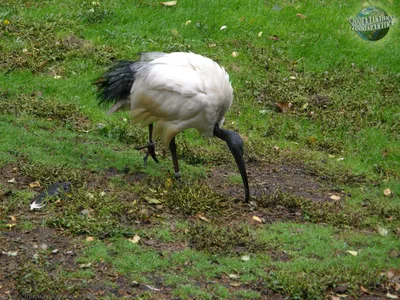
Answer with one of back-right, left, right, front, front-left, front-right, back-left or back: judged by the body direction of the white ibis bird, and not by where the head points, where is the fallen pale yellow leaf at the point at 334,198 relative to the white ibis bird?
front

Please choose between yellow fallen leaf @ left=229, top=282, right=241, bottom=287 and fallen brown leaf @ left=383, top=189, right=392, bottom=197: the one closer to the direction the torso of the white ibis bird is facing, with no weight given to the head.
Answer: the fallen brown leaf

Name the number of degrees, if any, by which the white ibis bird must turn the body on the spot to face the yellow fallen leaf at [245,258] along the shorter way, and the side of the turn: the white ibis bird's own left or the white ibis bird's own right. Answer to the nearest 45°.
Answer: approximately 45° to the white ibis bird's own right

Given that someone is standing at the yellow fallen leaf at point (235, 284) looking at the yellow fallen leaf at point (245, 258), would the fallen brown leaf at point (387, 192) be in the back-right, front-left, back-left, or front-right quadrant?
front-right

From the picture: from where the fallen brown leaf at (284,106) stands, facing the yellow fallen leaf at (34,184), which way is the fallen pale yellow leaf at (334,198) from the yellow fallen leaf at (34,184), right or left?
left

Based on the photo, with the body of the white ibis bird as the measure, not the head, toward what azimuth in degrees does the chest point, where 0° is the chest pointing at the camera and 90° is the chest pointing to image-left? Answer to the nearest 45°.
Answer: approximately 270°

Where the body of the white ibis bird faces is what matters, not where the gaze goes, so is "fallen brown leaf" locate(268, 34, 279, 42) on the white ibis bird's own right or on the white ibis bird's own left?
on the white ibis bird's own left

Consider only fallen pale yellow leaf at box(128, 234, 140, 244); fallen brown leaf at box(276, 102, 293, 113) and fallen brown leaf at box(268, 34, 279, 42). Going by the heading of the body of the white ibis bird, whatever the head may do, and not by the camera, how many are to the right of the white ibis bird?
1

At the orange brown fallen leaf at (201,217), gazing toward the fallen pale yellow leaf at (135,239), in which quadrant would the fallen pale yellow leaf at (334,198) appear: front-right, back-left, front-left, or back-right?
back-left

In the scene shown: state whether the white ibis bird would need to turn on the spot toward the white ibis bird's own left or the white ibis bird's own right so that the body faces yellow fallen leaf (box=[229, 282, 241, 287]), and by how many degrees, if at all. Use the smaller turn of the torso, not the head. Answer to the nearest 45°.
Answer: approximately 90° to the white ibis bird's own right

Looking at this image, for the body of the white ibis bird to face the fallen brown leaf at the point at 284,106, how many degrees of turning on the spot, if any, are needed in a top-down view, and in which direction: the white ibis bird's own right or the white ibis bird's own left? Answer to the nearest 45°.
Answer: approximately 45° to the white ibis bird's own left

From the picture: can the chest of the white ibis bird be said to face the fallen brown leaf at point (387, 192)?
yes

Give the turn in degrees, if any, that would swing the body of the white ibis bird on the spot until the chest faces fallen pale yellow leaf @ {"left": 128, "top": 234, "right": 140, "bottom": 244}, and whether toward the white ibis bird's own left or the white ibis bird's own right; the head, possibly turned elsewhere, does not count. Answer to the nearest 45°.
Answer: approximately 90° to the white ibis bird's own right
